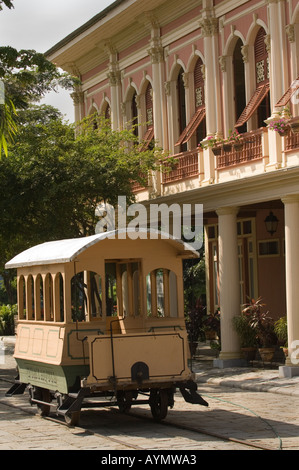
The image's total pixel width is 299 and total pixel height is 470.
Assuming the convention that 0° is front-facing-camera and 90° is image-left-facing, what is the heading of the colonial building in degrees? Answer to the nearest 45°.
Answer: approximately 45°
